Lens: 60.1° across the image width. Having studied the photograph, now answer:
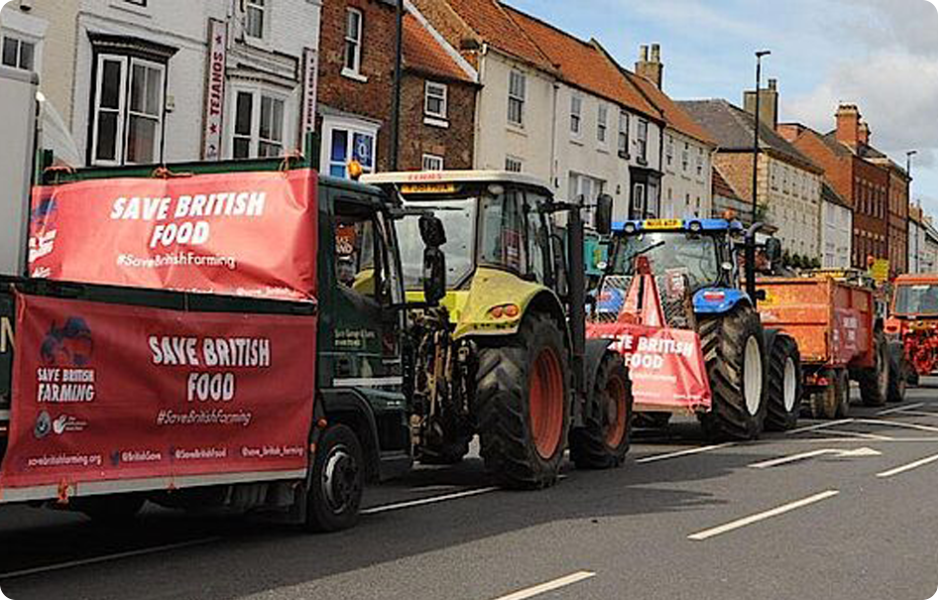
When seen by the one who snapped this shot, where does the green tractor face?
facing away from the viewer and to the right of the viewer

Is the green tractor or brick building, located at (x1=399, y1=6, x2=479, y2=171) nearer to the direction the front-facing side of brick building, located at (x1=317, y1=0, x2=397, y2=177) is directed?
the green tractor

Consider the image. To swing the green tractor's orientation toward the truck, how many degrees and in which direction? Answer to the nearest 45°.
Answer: approximately 180°

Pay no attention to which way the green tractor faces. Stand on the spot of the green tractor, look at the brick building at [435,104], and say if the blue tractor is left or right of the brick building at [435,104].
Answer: right

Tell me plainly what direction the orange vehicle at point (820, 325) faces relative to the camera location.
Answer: facing away from the viewer and to the right of the viewer

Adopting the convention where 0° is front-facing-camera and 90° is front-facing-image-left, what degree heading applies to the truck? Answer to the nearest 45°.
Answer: approximately 225°

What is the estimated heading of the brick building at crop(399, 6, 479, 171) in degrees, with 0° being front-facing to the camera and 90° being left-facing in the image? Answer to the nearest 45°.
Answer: approximately 315°

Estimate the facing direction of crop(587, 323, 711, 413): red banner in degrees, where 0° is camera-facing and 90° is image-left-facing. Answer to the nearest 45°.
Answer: approximately 0°

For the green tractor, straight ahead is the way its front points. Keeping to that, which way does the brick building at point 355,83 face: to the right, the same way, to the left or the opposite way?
to the right

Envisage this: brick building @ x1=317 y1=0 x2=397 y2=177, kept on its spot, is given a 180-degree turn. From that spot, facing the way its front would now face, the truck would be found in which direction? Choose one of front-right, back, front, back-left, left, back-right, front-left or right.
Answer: back-left

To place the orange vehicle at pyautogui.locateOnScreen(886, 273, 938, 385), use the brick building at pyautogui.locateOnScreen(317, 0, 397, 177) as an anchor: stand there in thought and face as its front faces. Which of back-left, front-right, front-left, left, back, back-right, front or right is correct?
front-left

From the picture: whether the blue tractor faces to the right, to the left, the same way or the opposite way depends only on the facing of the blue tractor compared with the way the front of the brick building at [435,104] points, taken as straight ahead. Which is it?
to the left
